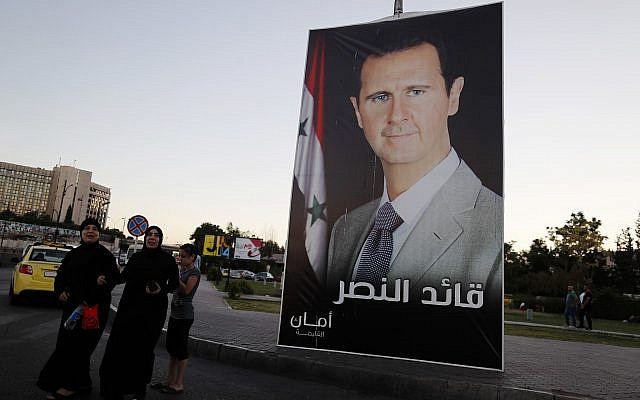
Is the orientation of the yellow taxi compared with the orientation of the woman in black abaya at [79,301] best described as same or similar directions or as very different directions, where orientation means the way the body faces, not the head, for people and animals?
very different directions

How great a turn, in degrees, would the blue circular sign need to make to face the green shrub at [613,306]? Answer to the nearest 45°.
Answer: approximately 90° to its left

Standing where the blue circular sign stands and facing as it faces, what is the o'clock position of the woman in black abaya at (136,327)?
The woman in black abaya is roughly at 12 o'clock from the blue circular sign.

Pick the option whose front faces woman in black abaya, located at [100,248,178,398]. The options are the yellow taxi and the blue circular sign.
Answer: the blue circular sign

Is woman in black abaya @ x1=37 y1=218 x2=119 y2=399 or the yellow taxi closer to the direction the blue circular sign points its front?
the woman in black abaya

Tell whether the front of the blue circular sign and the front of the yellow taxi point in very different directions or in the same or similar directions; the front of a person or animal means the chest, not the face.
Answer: very different directions

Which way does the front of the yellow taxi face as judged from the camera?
facing away from the viewer

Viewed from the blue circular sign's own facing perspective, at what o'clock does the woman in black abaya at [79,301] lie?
The woman in black abaya is roughly at 12 o'clock from the blue circular sign.

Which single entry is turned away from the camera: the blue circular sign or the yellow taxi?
the yellow taxi

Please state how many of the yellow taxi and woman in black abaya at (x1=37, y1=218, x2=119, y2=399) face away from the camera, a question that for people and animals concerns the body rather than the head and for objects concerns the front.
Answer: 1

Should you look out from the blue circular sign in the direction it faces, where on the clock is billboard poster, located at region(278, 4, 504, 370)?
The billboard poster is roughly at 11 o'clock from the blue circular sign.

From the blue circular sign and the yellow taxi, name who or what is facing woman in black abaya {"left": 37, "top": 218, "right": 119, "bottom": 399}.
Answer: the blue circular sign
